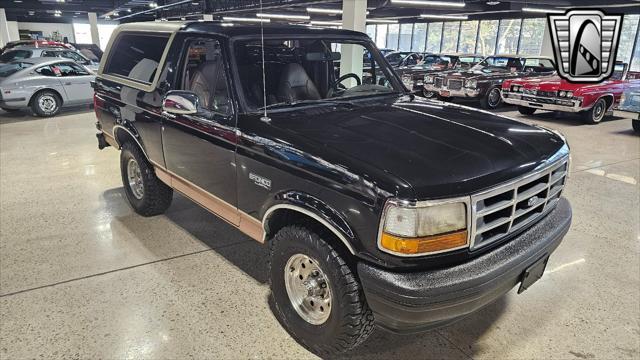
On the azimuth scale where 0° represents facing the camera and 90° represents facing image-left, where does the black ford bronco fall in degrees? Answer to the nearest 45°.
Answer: approximately 315°

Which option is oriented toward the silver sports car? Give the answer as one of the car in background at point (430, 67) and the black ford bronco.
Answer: the car in background

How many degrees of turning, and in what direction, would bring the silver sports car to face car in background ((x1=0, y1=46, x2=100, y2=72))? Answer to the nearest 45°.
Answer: approximately 45° to its left

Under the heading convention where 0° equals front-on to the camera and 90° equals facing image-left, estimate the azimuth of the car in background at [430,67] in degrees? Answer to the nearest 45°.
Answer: approximately 45°

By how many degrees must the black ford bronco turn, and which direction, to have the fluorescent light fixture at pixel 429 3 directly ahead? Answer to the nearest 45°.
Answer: approximately 135° to its left

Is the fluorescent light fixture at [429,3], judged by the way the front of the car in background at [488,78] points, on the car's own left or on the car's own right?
on the car's own right

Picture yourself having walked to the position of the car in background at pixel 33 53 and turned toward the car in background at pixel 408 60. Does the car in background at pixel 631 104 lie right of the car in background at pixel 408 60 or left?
right

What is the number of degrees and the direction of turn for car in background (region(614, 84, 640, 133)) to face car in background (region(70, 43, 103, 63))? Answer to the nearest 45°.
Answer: approximately 45° to its right

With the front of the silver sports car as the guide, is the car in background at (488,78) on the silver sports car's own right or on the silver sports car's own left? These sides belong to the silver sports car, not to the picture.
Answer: on the silver sports car's own right

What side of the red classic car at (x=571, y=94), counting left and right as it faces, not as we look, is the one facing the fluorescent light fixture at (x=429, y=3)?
right

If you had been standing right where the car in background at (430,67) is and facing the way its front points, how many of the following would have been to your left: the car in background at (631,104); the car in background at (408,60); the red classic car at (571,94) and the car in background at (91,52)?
2

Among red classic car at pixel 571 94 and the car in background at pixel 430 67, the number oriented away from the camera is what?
0
